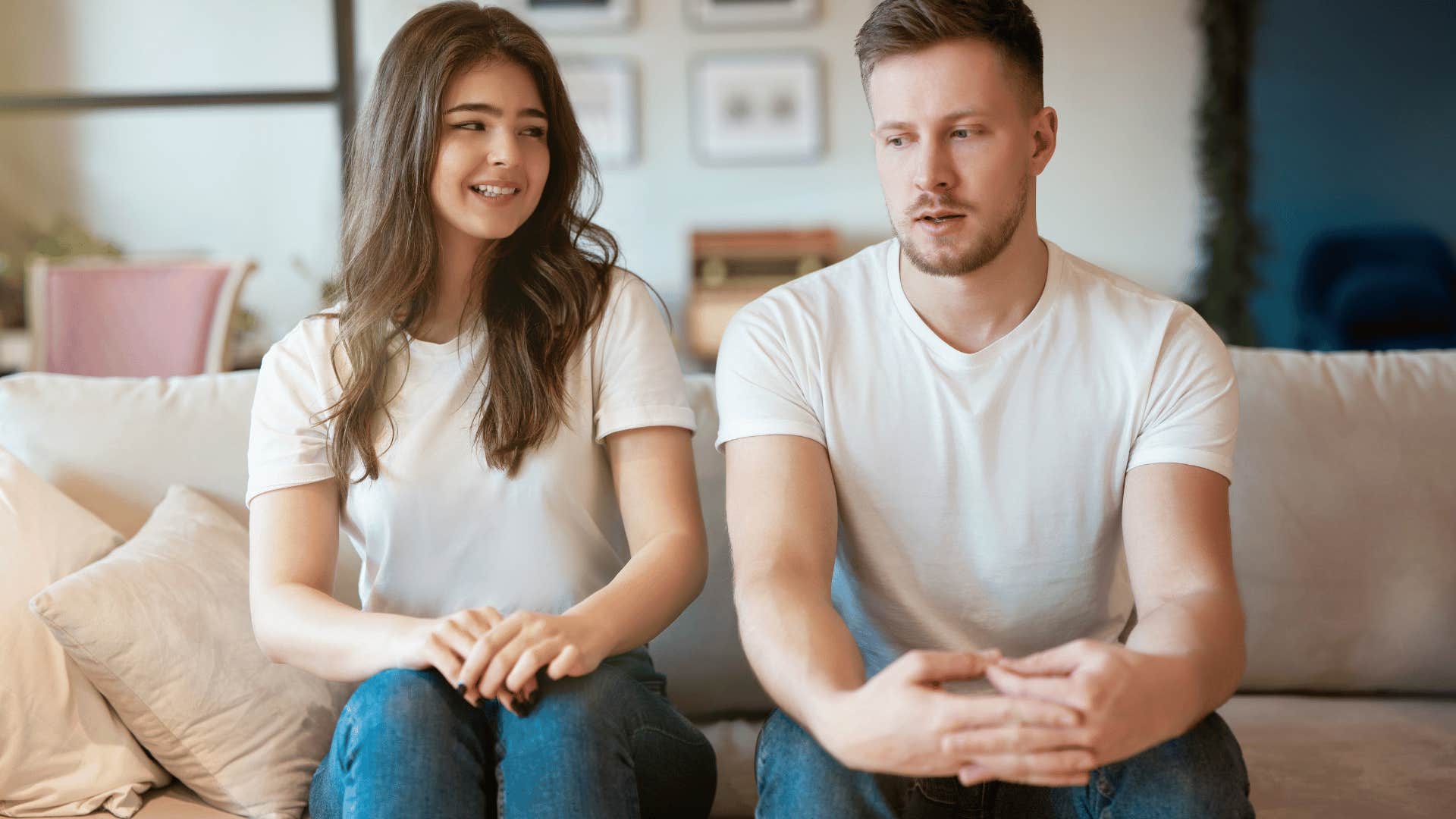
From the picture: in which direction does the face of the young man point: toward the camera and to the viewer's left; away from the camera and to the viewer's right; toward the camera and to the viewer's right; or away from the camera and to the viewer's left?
toward the camera and to the viewer's left

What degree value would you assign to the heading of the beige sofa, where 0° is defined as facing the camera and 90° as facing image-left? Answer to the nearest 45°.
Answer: approximately 0°

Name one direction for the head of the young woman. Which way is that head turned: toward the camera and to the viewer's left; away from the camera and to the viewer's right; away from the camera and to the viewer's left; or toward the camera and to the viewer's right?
toward the camera and to the viewer's right

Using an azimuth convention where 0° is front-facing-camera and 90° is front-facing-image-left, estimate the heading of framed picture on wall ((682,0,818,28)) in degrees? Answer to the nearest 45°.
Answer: approximately 0°

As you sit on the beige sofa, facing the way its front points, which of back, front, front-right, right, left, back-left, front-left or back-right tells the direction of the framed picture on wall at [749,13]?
back

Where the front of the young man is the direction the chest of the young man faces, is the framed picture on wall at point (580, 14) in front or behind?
behind

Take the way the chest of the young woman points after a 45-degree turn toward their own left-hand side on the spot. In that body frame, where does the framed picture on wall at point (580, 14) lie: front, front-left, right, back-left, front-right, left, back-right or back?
back-left

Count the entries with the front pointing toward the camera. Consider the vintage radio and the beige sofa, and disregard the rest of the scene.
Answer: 2

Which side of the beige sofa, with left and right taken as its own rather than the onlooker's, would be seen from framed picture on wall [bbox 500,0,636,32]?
back
